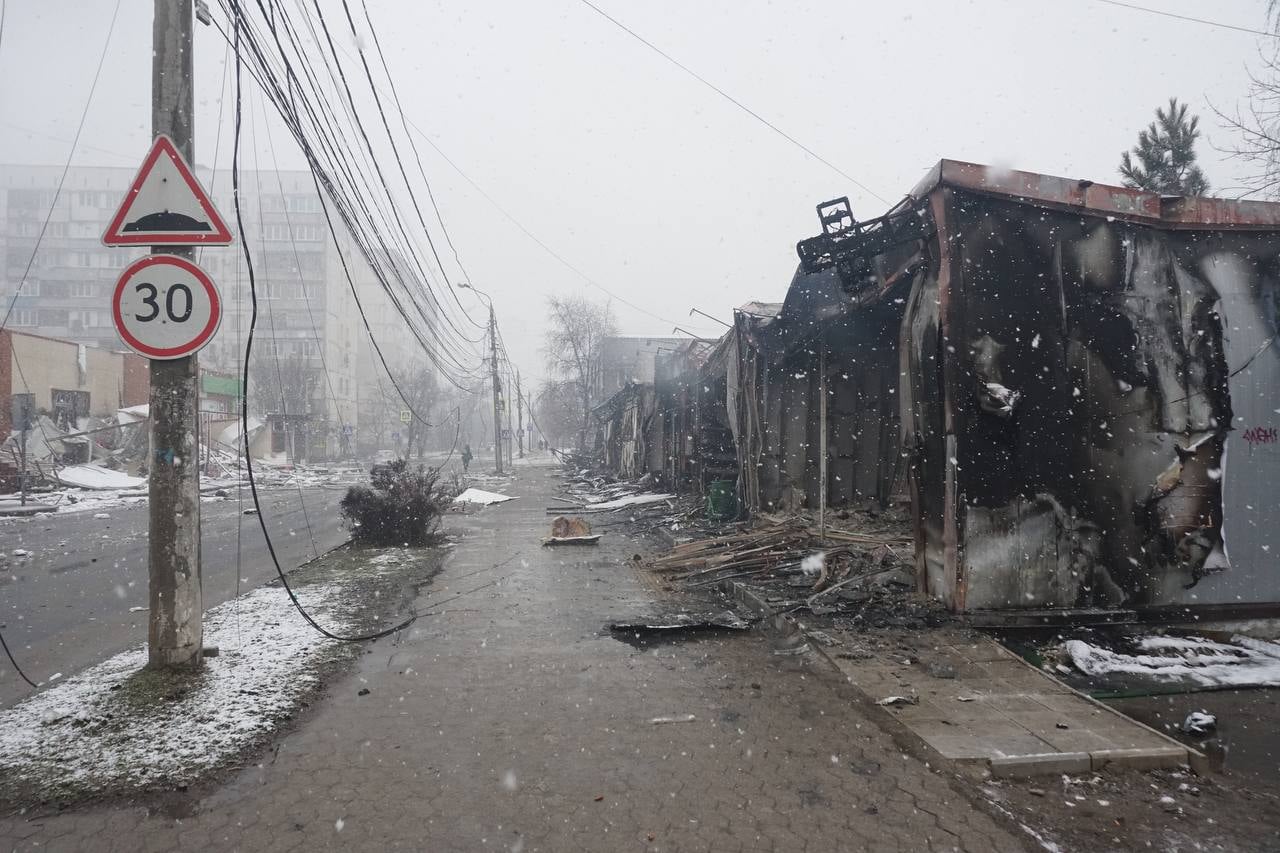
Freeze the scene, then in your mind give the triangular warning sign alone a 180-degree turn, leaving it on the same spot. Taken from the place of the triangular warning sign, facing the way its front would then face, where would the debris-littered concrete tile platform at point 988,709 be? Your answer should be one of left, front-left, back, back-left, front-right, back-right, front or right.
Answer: back-right

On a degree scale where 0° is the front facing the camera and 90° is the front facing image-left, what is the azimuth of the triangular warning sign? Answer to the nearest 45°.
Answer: approximately 0°

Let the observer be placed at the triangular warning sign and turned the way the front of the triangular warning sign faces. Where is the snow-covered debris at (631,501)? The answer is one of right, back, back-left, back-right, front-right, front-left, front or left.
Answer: back-left

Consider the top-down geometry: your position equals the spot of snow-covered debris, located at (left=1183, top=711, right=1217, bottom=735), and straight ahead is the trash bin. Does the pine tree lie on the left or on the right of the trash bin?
right

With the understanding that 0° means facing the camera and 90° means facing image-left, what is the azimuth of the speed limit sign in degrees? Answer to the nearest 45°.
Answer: approximately 0°

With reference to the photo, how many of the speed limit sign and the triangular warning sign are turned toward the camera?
2

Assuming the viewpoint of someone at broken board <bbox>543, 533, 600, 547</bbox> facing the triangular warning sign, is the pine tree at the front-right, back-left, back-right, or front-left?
back-left
